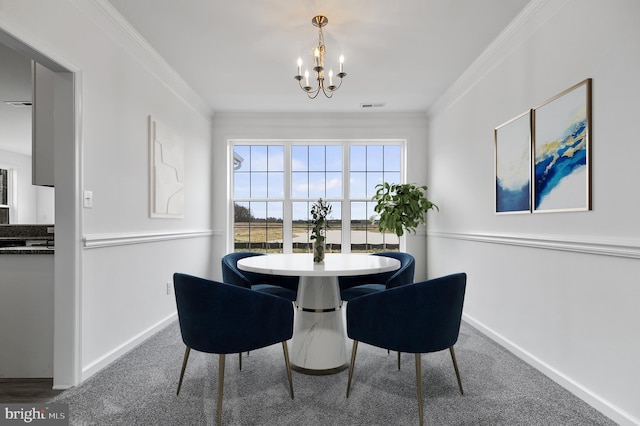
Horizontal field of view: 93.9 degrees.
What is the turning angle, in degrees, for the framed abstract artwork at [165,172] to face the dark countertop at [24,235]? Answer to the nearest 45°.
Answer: approximately 135° to its right

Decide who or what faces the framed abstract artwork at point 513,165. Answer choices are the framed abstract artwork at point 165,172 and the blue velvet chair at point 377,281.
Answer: the framed abstract artwork at point 165,172

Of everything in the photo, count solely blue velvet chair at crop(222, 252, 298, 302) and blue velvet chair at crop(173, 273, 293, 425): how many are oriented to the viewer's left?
0

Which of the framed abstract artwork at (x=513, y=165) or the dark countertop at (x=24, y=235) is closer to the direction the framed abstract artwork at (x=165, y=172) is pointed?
the framed abstract artwork

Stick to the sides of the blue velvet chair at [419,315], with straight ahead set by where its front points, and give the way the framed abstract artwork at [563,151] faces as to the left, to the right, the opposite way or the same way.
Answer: to the left

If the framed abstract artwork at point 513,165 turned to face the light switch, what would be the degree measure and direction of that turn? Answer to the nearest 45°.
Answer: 0° — it already faces it

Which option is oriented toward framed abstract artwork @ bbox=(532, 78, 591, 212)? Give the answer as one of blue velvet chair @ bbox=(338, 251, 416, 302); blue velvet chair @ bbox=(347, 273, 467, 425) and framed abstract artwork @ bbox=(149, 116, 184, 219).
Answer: framed abstract artwork @ bbox=(149, 116, 184, 219)

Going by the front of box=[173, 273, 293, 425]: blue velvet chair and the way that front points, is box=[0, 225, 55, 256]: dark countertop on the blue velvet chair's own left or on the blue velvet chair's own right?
on the blue velvet chair's own left

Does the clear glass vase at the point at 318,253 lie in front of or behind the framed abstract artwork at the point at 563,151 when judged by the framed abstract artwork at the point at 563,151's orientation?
in front

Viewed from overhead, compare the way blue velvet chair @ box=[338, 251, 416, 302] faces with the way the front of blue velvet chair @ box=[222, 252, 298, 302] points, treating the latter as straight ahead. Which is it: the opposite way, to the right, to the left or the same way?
to the right

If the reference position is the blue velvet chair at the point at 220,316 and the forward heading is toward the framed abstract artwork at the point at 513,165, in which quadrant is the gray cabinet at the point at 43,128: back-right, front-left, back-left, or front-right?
back-left

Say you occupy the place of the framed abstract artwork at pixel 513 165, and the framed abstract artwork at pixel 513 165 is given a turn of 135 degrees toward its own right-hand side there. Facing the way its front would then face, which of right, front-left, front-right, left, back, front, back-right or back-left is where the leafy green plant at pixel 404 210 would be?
front-left

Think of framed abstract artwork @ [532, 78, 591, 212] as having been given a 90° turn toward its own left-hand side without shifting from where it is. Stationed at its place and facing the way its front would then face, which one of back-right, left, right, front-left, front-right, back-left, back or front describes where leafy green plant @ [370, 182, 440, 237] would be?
back

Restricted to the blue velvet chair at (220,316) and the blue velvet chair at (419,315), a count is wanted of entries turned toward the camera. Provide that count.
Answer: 0

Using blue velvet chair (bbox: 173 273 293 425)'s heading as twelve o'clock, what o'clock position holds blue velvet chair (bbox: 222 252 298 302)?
blue velvet chair (bbox: 222 252 298 302) is roughly at 11 o'clock from blue velvet chair (bbox: 173 273 293 425).
